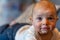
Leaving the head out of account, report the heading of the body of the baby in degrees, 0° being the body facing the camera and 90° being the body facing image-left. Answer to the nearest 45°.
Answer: approximately 0°
